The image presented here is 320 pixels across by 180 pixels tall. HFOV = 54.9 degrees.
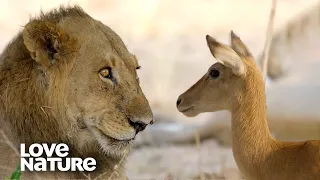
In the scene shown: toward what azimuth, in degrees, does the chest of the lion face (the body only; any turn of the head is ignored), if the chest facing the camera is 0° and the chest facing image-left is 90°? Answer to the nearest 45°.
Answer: approximately 270°
